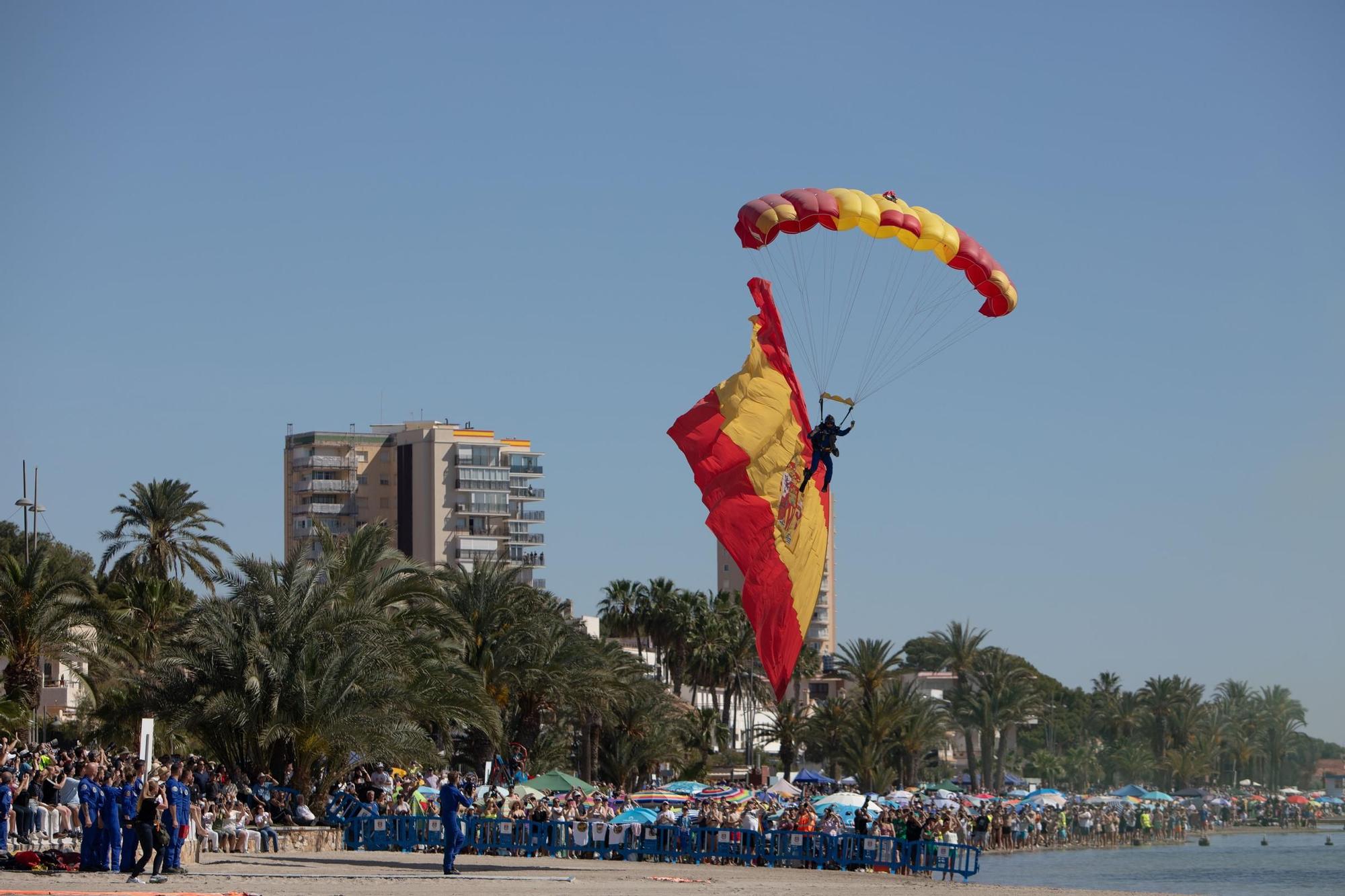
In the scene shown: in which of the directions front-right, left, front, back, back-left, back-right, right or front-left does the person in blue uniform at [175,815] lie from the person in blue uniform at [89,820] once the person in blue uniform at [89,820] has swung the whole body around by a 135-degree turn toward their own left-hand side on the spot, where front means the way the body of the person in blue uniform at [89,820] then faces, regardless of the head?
right

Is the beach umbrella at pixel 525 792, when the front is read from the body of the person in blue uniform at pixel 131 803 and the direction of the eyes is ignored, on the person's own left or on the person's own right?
on the person's own left

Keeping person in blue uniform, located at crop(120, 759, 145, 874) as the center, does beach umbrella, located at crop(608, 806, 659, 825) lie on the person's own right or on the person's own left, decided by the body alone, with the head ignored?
on the person's own left

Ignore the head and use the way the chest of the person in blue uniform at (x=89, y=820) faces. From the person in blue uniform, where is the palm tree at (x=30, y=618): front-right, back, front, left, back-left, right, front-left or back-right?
back-left

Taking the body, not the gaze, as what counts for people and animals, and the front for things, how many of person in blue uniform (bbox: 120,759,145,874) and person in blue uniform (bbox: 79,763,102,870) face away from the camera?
0

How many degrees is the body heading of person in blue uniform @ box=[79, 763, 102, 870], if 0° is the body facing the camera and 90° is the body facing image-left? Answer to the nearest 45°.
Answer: approximately 315°

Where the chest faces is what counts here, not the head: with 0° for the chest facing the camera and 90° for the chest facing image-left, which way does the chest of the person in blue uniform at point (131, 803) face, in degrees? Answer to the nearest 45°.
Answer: approximately 315°

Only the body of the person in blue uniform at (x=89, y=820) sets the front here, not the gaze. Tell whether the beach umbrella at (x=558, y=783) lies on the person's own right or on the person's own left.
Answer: on the person's own left

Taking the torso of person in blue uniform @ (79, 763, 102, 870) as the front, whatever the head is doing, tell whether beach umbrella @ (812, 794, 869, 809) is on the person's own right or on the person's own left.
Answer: on the person's own left

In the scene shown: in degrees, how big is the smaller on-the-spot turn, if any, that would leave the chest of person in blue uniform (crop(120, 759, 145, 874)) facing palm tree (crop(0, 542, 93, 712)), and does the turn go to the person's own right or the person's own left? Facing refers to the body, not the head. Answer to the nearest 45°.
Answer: approximately 135° to the person's own left
